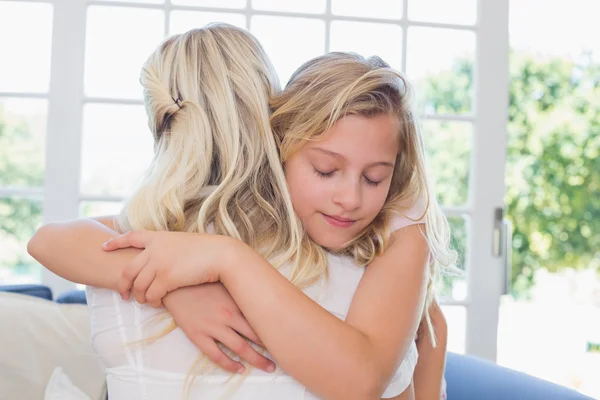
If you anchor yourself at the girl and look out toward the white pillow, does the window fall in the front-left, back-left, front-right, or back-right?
front-right

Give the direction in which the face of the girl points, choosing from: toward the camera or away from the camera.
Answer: toward the camera

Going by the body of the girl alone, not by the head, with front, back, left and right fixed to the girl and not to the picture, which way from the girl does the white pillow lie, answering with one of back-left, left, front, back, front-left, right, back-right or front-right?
right
